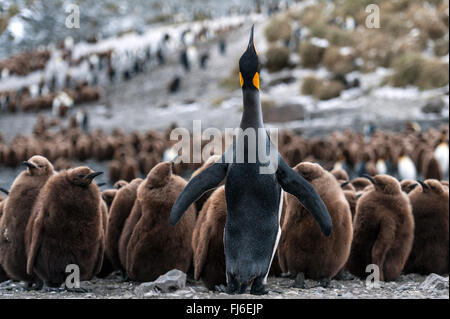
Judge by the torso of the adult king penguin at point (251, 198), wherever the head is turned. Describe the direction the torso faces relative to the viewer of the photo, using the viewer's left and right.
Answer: facing away from the viewer

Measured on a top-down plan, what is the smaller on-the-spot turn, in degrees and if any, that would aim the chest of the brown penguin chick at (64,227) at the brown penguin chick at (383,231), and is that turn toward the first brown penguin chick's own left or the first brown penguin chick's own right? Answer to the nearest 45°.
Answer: approximately 45° to the first brown penguin chick's own left

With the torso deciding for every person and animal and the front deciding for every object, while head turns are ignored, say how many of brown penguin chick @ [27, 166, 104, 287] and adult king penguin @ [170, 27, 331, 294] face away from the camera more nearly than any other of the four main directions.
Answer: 1

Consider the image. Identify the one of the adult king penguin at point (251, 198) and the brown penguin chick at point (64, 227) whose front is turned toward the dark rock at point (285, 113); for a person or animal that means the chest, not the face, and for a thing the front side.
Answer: the adult king penguin
